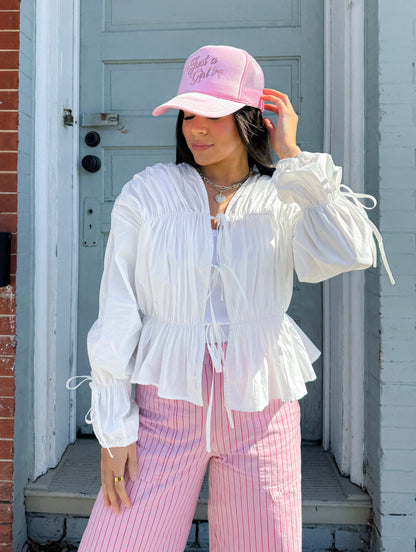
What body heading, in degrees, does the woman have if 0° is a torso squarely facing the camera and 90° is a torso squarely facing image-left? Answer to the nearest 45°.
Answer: approximately 0°
